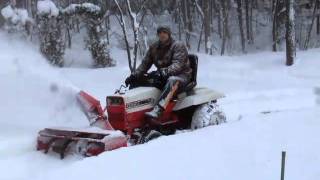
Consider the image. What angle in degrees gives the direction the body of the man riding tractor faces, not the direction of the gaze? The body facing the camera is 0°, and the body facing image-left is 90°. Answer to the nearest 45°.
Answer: approximately 45°

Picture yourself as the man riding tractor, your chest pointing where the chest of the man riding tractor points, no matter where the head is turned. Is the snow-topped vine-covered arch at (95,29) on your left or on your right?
on your right

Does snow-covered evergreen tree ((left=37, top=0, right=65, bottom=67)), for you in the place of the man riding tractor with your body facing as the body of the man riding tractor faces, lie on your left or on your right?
on your right

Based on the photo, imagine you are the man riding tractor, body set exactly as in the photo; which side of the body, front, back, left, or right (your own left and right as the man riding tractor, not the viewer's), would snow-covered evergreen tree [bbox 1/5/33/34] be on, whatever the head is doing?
right
